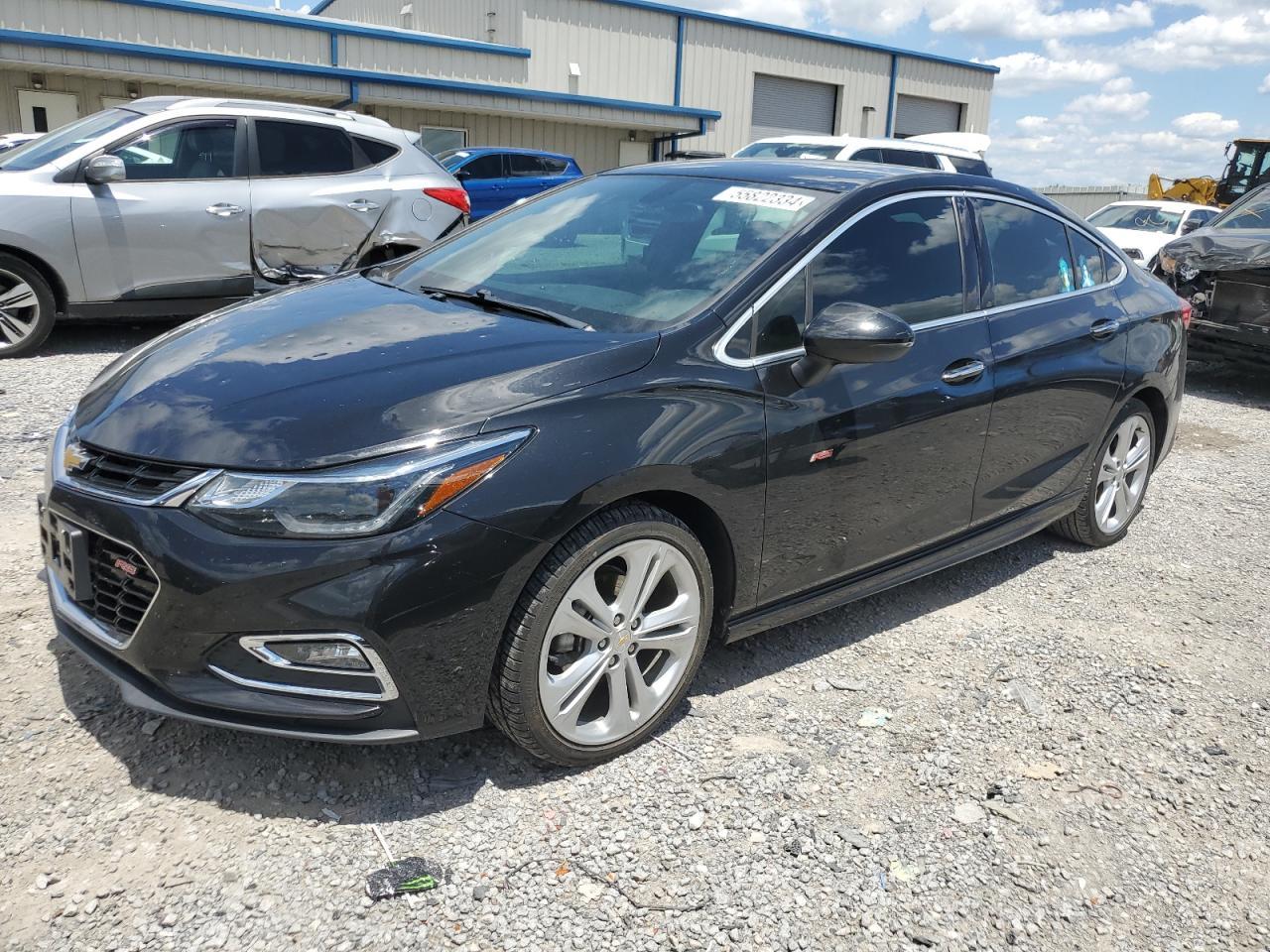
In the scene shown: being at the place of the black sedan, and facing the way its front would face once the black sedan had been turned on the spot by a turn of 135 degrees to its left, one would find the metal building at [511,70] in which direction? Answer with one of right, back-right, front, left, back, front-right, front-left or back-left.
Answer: left

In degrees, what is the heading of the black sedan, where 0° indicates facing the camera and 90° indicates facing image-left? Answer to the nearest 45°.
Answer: approximately 45°

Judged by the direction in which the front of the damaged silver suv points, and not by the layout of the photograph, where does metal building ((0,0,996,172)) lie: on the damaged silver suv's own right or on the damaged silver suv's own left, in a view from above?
on the damaged silver suv's own right

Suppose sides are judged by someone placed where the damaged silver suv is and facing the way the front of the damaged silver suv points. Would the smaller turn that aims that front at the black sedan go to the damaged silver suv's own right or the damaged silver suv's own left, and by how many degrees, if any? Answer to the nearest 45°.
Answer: approximately 90° to the damaged silver suv's own left

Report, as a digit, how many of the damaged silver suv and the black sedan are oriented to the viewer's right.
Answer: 0

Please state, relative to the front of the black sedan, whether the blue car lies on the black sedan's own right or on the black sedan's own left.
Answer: on the black sedan's own right

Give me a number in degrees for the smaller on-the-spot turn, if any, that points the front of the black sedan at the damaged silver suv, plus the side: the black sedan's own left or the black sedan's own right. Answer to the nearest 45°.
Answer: approximately 90° to the black sedan's own right

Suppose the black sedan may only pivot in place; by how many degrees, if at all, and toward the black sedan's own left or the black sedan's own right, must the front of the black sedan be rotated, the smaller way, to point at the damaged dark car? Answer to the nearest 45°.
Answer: approximately 180°

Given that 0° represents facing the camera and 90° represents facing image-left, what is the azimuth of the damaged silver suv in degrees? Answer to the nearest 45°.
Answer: approximately 90°

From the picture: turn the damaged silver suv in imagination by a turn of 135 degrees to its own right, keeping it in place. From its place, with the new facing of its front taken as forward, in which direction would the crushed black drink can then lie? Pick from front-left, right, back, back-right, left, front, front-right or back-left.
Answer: back-right
